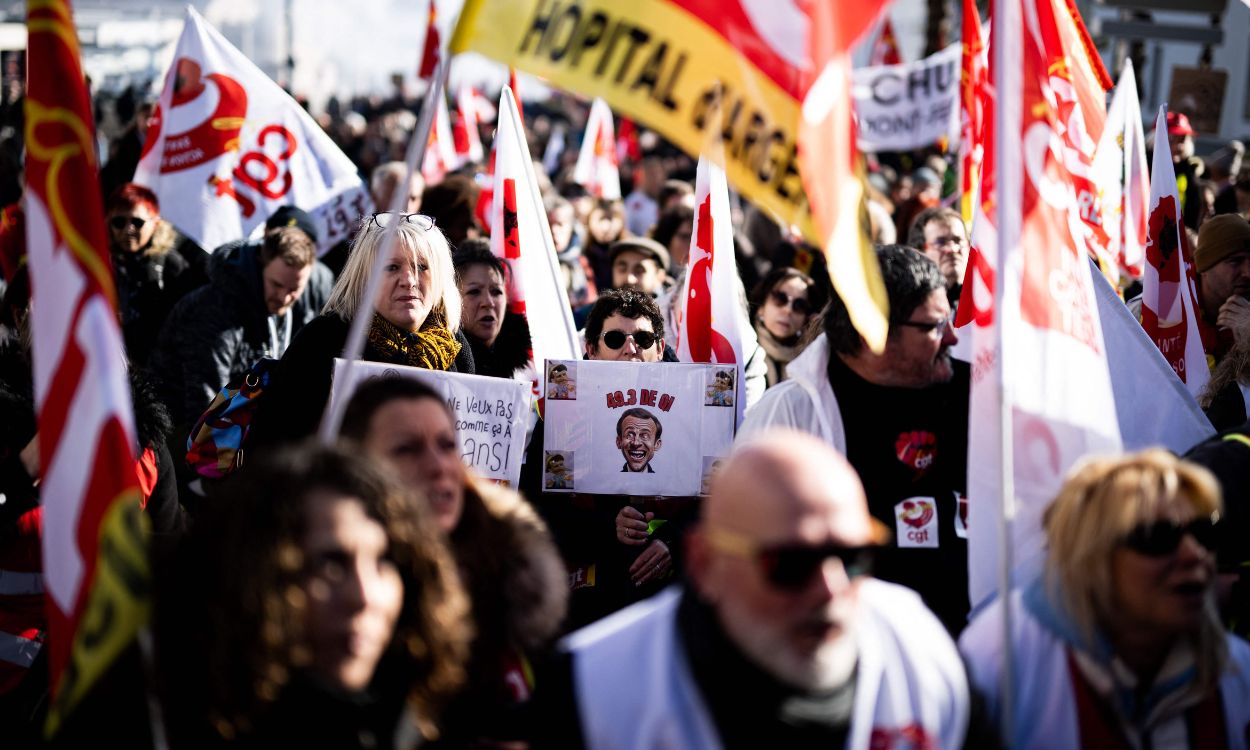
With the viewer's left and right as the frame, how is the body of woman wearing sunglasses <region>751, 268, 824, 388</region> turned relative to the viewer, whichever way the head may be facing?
facing the viewer

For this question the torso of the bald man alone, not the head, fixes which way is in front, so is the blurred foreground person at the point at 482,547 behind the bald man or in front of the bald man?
behind

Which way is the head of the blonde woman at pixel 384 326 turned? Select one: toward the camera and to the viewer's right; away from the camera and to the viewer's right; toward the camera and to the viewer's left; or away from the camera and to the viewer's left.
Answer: toward the camera and to the viewer's right

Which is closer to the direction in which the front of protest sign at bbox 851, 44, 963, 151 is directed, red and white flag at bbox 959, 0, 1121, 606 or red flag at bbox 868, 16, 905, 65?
the red and white flag

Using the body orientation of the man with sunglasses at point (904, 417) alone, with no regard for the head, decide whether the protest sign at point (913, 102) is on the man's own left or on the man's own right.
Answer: on the man's own left

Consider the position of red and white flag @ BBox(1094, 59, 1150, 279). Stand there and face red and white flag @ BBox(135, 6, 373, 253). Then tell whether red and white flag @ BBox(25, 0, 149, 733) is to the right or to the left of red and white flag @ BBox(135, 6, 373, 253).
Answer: left

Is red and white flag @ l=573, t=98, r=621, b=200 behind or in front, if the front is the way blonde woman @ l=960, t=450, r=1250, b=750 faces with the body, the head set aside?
behind

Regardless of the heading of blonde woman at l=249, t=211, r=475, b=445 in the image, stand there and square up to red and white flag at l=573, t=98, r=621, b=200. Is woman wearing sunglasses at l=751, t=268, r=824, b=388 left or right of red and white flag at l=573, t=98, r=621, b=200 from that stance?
right

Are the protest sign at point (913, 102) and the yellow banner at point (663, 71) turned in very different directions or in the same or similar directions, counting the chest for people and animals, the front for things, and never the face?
same or similar directions

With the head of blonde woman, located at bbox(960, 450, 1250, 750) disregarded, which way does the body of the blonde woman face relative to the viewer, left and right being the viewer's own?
facing the viewer and to the right of the viewer

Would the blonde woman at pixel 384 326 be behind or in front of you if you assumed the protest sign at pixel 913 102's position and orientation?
in front

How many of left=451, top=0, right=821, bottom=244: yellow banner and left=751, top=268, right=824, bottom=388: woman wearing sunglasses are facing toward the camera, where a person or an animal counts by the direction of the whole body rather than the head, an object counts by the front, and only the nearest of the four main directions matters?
2

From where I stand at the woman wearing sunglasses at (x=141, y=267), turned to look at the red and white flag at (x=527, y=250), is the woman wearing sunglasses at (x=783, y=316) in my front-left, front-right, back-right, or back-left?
front-left

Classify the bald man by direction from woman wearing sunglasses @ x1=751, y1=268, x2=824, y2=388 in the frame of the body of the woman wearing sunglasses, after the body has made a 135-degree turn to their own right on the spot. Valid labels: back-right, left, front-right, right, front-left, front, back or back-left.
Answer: back-left
